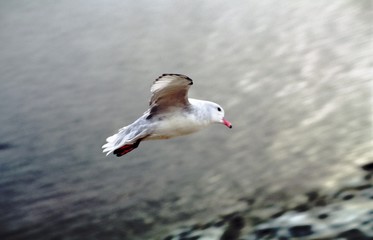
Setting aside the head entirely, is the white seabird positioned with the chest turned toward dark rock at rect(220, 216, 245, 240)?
no

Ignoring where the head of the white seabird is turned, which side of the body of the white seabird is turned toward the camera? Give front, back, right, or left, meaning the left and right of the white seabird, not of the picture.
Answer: right

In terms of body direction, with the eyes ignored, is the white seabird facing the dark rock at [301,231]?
no

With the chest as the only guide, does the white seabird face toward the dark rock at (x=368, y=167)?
no
